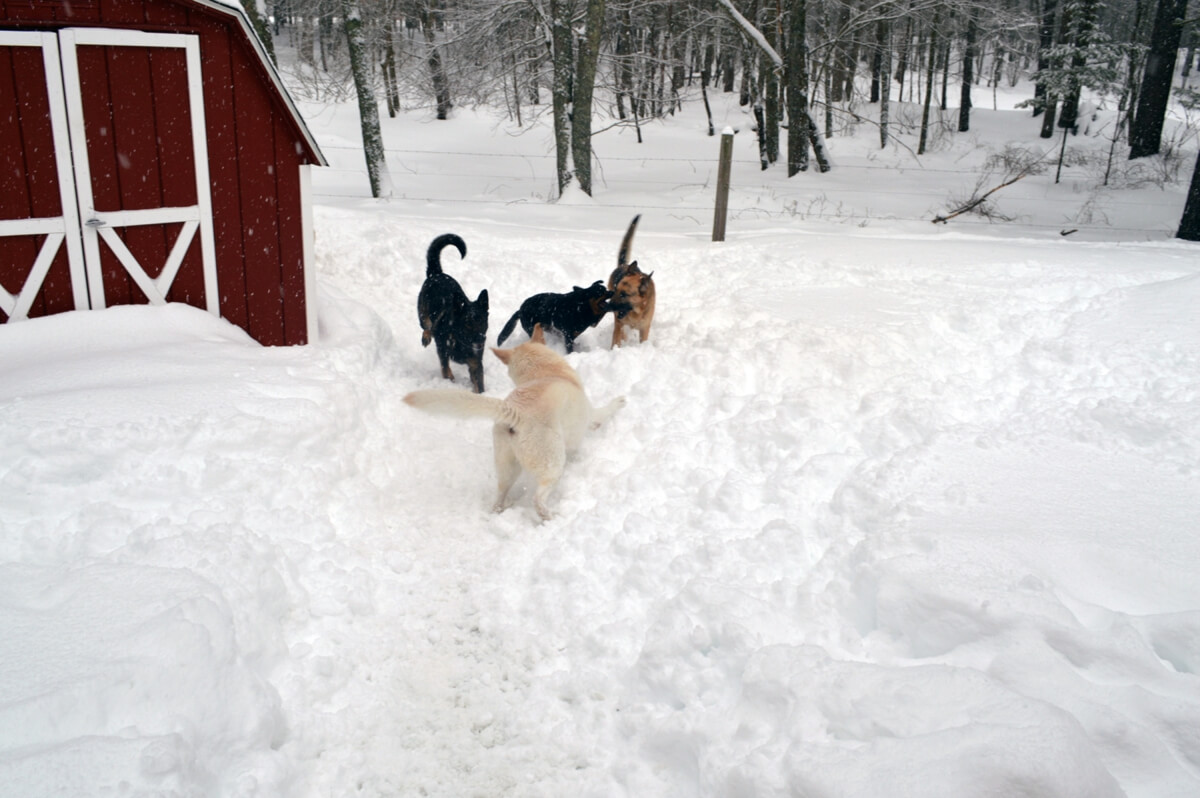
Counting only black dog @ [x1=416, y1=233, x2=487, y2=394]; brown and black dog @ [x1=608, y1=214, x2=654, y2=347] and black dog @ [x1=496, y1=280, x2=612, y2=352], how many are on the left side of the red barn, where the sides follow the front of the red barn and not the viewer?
3

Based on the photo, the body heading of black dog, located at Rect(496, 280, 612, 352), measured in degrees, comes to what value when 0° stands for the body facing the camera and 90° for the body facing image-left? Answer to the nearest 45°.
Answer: approximately 270°

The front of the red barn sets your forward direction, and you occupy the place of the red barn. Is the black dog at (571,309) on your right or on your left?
on your left

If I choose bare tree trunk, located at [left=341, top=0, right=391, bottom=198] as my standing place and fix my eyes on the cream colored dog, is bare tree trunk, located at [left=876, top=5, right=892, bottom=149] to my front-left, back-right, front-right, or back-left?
back-left

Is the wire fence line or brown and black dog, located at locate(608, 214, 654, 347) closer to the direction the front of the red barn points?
the brown and black dog

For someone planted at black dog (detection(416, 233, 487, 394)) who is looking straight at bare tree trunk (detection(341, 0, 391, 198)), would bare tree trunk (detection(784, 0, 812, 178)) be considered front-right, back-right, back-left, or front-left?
front-right

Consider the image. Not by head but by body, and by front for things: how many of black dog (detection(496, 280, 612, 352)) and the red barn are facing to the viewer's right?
1

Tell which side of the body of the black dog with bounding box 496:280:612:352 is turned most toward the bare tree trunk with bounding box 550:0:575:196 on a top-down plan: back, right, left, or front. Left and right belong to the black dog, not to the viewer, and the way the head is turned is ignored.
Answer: left

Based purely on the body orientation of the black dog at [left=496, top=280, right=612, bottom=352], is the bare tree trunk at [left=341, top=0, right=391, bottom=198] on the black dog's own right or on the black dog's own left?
on the black dog's own left

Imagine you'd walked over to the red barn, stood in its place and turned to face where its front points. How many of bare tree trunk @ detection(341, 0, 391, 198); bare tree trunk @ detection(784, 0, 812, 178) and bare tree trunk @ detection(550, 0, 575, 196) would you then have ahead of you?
0

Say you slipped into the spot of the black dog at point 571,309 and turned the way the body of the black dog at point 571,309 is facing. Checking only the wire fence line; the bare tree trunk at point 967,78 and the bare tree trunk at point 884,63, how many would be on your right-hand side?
0

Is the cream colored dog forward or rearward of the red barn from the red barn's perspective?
forward

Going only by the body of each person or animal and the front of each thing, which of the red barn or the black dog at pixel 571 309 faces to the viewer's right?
the black dog

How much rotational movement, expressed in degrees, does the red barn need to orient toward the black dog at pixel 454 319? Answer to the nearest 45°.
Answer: approximately 90° to its left

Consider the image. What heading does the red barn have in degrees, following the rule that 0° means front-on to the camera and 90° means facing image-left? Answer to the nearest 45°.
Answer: approximately 0°
